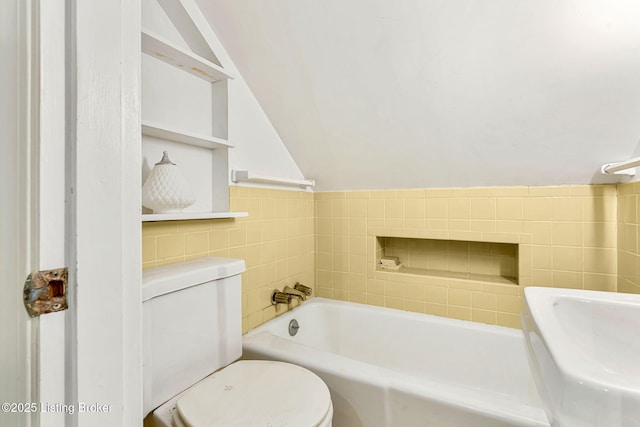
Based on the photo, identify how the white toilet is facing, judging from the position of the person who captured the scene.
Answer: facing the viewer and to the right of the viewer

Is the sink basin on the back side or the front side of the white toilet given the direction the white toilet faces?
on the front side

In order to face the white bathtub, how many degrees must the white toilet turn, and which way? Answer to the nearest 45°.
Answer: approximately 45° to its left
